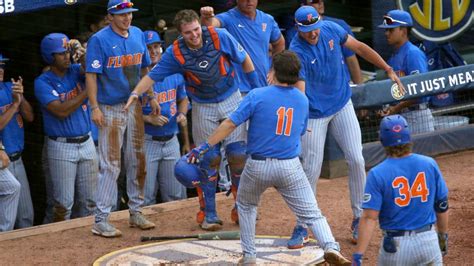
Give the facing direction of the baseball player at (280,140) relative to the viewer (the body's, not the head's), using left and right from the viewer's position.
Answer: facing away from the viewer

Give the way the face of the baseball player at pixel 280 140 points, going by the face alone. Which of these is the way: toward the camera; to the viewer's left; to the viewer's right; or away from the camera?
away from the camera

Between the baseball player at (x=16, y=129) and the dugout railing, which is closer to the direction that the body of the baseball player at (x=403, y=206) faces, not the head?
the dugout railing

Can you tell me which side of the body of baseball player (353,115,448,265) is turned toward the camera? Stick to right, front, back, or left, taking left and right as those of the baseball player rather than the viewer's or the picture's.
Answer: back

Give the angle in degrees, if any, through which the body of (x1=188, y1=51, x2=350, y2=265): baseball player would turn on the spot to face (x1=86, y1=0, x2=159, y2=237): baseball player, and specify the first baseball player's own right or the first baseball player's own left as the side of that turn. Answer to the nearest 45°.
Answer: approximately 45° to the first baseball player's own left

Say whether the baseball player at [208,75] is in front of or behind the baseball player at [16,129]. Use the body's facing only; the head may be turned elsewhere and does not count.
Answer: in front

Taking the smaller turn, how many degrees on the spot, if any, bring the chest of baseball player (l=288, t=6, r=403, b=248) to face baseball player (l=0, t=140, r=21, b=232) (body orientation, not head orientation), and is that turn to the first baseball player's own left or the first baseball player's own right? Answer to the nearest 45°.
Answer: approximately 90° to the first baseball player's own right

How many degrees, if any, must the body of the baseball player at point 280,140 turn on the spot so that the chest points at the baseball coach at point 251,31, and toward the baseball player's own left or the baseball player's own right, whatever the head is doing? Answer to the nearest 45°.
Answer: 0° — they already face them

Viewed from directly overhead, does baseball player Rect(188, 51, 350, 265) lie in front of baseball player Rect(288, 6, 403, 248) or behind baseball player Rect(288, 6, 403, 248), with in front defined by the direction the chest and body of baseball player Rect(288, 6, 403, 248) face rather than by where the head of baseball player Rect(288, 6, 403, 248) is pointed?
in front

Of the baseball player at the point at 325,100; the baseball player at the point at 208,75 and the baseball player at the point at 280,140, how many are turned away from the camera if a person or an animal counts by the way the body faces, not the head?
1

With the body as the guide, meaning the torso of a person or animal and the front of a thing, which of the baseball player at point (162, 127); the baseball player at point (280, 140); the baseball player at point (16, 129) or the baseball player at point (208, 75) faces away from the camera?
the baseball player at point (280, 140)

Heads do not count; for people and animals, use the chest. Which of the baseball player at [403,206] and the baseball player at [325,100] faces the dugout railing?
the baseball player at [403,206]

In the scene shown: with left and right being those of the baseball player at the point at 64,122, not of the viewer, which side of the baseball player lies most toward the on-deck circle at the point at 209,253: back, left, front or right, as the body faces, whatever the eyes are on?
front
